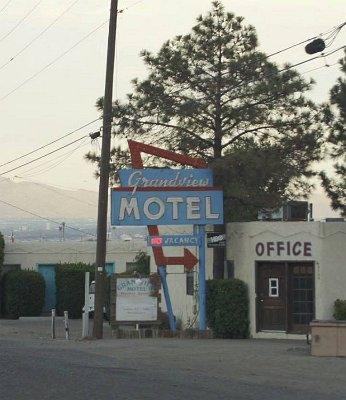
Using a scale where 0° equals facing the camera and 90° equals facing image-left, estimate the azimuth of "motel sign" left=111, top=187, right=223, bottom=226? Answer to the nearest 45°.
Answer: approximately 0°

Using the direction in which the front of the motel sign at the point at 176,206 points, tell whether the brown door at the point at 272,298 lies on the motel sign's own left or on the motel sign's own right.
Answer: on the motel sign's own left

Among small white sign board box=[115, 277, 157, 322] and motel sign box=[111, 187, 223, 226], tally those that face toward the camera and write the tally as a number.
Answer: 2

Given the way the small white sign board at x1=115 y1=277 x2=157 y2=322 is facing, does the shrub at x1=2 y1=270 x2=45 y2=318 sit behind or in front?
behind

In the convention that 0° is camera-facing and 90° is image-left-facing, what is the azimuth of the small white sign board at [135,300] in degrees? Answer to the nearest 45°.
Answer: approximately 0°

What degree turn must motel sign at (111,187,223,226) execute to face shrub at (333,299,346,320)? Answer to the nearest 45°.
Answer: approximately 90° to its left
